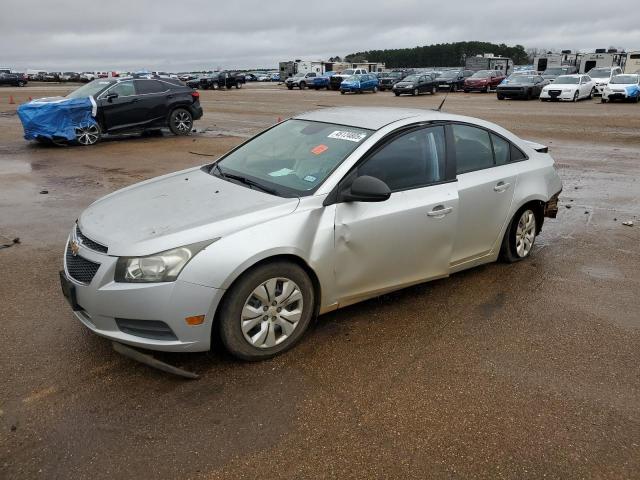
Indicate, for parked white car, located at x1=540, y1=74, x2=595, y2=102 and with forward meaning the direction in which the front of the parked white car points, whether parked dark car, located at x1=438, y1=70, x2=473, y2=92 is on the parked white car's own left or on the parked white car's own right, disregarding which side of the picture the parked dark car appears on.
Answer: on the parked white car's own right

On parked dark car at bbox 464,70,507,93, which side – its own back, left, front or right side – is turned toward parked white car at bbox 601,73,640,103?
left

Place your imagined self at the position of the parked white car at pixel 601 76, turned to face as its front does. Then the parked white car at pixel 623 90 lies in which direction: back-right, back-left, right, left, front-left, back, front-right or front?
front-left

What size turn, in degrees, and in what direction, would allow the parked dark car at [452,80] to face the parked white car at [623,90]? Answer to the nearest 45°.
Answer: approximately 90° to its left
